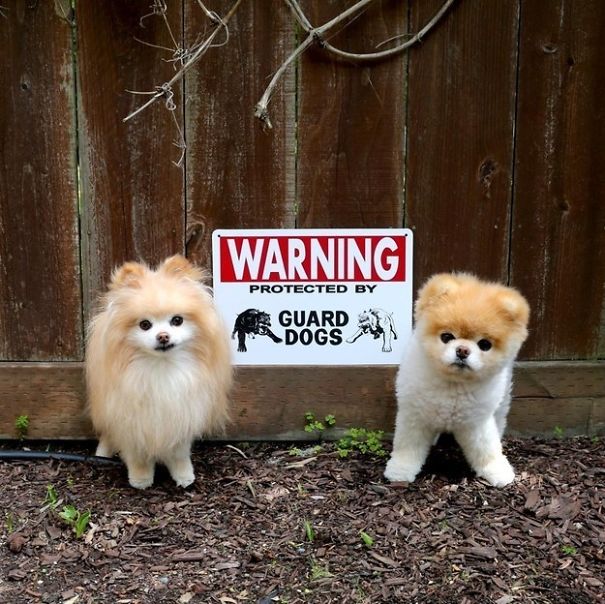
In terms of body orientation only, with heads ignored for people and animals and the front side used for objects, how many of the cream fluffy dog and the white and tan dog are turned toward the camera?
2

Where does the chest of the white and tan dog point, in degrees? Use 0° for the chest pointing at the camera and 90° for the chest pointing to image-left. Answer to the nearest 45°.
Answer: approximately 0°

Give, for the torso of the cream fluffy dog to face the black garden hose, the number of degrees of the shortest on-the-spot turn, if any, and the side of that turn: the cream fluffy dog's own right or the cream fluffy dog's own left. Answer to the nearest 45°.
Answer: approximately 135° to the cream fluffy dog's own right

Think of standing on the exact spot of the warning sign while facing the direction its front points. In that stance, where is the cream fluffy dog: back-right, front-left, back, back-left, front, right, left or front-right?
front-right

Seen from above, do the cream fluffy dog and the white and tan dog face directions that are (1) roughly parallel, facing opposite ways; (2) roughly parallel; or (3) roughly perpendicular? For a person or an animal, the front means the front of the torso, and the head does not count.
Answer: roughly parallel

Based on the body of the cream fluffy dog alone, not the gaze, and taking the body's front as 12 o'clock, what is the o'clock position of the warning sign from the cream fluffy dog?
The warning sign is roughly at 8 o'clock from the cream fluffy dog.

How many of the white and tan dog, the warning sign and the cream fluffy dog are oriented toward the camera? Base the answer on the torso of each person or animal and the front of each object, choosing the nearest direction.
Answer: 3

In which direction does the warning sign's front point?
toward the camera

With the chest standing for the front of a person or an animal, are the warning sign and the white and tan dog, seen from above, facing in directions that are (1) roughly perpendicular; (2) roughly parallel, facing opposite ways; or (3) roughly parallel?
roughly parallel

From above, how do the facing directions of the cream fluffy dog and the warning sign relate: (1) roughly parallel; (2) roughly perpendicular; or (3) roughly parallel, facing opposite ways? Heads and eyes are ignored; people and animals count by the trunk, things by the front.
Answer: roughly parallel

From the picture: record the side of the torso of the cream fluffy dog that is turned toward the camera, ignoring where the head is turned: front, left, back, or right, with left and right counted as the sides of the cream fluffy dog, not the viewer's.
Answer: front

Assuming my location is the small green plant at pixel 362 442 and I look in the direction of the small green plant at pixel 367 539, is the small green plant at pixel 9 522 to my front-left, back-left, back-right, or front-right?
front-right

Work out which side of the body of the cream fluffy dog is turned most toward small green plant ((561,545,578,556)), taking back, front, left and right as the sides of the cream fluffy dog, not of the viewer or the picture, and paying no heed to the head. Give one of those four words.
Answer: left
